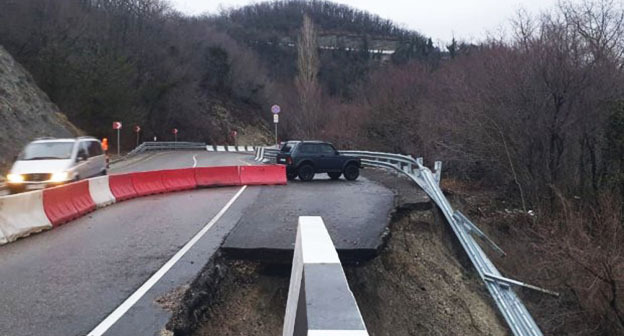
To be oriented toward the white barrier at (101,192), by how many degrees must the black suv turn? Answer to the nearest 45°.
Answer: approximately 180°

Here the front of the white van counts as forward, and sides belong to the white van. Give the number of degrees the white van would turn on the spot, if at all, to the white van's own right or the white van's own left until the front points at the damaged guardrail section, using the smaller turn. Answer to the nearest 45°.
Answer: approximately 90° to the white van's own left

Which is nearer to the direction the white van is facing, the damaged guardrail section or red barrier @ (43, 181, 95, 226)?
the red barrier

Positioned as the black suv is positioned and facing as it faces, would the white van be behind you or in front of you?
behind

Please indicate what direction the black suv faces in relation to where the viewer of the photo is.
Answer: facing away from the viewer and to the right of the viewer

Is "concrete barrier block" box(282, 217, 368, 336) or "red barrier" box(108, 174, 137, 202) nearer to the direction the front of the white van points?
the concrete barrier block

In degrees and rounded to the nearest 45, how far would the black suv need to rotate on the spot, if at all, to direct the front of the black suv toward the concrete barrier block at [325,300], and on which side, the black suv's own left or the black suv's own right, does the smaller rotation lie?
approximately 135° to the black suv's own right

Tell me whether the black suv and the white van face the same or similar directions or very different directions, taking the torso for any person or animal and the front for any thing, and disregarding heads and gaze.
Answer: very different directions

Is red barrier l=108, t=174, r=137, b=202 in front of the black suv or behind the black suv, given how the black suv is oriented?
behind
